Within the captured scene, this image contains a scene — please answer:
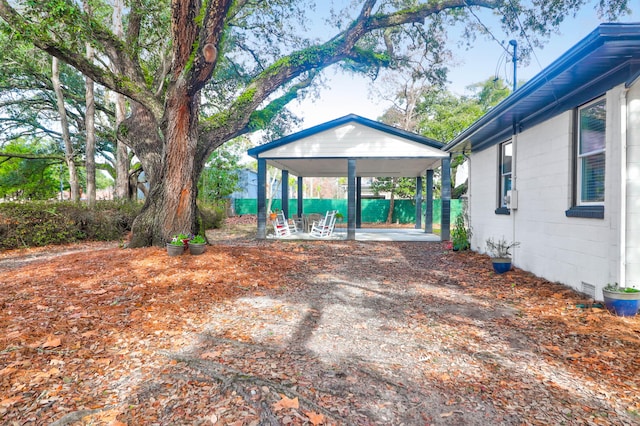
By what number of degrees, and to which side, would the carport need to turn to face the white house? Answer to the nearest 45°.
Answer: approximately 45° to its left

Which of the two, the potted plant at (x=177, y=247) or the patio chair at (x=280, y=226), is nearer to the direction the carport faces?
the potted plant

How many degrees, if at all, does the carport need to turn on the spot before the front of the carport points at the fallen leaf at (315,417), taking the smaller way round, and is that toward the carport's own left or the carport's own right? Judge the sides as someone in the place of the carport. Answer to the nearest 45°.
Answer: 0° — it already faces it

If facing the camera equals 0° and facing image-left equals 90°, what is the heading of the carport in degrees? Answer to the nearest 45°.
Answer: approximately 0°

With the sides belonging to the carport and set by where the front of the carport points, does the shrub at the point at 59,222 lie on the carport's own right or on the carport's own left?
on the carport's own right

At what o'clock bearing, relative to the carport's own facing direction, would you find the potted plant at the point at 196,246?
The potted plant is roughly at 1 o'clock from the carport.

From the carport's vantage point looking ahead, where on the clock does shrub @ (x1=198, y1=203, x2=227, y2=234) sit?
The shrub is roughly at 4 o'clock from the carport.

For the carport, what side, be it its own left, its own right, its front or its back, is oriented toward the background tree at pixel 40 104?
right

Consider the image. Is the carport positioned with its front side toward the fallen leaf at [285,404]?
yes
